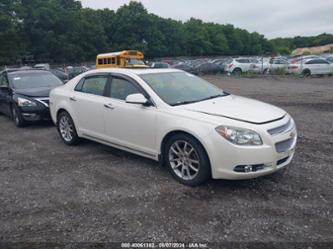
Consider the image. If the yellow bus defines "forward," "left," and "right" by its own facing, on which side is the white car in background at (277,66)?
on its left

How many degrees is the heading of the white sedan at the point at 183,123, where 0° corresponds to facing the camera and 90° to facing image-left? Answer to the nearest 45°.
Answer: approximately 315°

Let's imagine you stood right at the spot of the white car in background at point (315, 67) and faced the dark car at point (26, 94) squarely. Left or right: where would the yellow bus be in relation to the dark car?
right

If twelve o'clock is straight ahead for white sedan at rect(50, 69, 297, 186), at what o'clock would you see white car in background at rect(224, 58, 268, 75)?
The white car in background is roughly at 8 o'clock from the white sedan.

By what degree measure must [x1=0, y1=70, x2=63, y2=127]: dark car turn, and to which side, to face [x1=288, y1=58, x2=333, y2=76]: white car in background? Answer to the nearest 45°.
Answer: approximately 90° to its left

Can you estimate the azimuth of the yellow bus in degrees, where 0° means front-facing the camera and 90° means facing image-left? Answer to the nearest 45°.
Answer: approximately 315°
